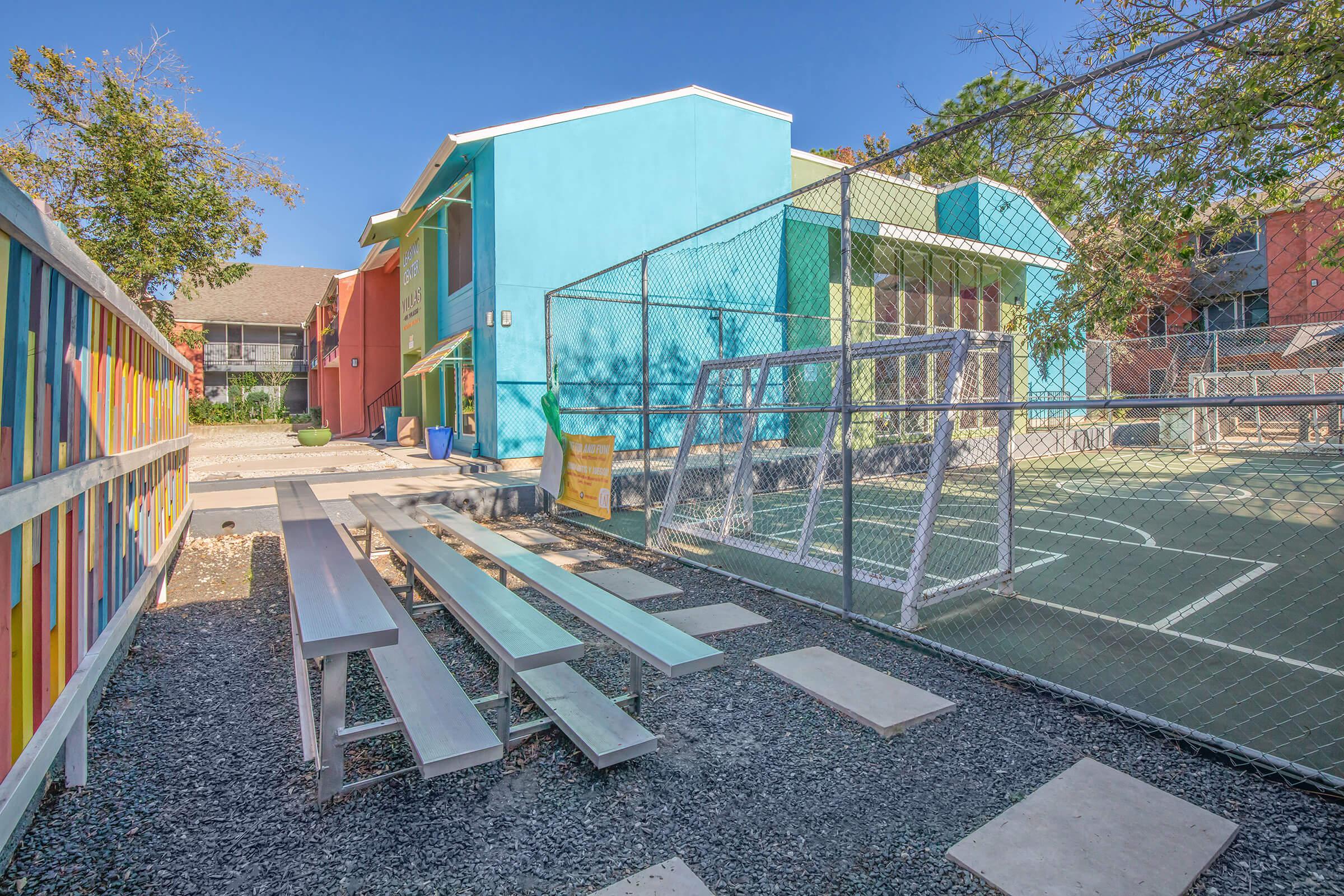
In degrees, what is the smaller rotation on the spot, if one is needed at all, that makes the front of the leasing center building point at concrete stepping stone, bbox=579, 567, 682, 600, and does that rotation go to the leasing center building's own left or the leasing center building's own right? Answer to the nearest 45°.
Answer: approximately 45° to the leasing center building's own left

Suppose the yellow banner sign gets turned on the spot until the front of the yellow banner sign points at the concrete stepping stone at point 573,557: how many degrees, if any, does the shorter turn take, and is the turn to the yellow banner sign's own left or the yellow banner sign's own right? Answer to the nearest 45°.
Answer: approximately 45° to the yellow banner sign's own left

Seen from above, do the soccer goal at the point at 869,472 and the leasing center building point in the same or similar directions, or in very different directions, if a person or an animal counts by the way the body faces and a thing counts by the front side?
very different directions

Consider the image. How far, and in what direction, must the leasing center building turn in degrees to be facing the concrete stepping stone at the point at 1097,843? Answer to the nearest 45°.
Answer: approximately 45° to its left

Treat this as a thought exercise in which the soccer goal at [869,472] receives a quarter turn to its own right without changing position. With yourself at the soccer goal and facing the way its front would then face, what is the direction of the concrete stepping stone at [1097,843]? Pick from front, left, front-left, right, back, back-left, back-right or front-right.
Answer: front-right

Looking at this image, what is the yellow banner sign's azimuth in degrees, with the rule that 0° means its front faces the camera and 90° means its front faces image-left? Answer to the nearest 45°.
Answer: approximately 45°

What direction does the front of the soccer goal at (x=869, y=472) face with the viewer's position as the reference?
facing away from the viewer and to the right of the viewer

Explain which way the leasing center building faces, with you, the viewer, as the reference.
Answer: facing the viewer and to the left of the viewer

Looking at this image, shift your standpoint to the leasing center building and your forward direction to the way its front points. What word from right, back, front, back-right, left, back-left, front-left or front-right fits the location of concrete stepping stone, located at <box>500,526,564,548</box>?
front-left
